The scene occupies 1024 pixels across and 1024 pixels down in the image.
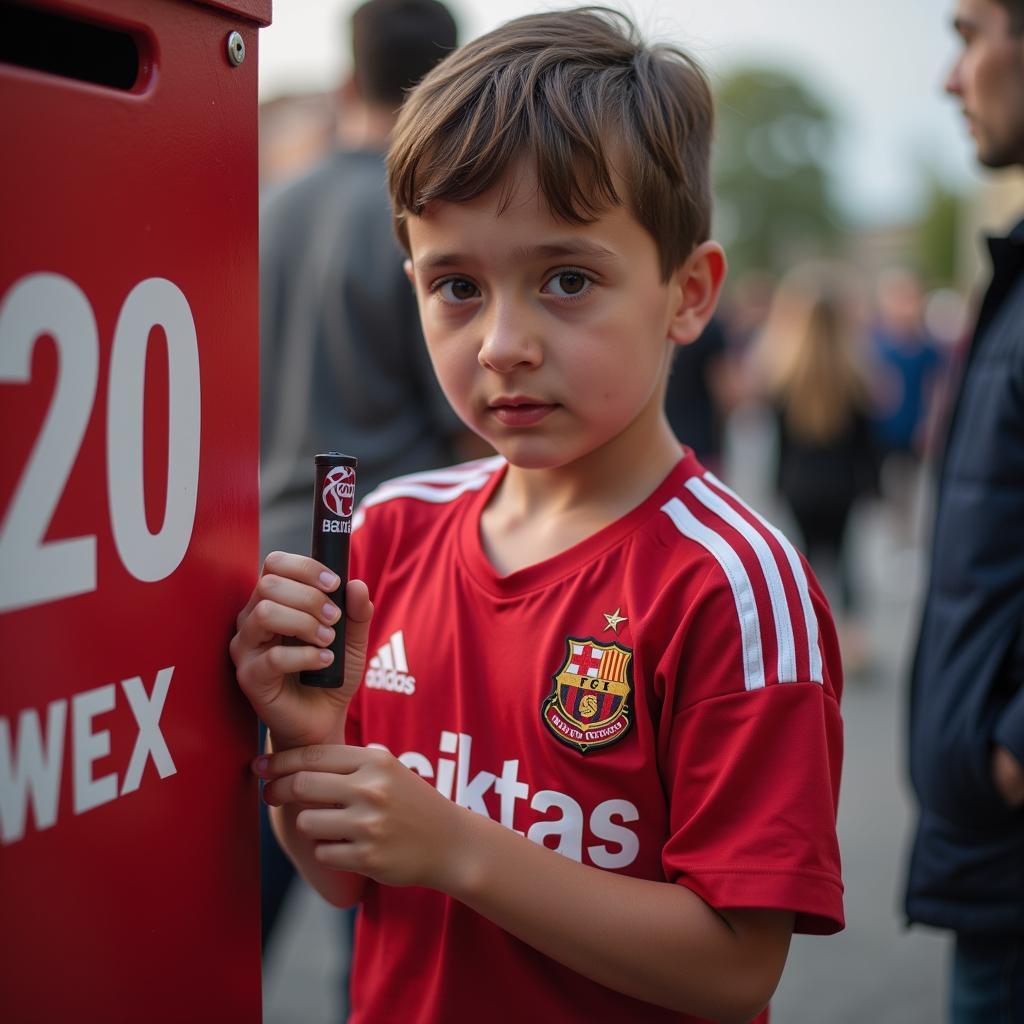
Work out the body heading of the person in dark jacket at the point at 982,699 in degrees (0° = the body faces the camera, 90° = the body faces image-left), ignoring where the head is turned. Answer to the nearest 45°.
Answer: approximately 90°

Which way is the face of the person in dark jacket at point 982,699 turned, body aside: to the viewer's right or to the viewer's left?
to the viewer's left

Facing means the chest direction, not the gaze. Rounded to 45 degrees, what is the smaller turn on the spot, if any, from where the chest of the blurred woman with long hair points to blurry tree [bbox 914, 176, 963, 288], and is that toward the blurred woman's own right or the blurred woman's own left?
0° — they already face it

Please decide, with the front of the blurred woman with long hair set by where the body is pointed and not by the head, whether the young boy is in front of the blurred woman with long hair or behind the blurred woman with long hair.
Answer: behind

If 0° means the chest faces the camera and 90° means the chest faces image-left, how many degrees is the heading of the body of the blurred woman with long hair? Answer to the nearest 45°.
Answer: approximately 180°

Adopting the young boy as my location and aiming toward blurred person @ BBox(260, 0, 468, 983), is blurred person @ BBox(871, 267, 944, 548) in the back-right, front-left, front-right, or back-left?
front-right

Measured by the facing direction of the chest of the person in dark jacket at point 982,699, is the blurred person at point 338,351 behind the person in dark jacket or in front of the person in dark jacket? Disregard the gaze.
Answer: in front

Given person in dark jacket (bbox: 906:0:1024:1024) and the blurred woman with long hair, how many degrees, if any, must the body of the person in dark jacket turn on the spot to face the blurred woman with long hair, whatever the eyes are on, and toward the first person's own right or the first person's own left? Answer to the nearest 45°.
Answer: approximately 90° to the first person's own right

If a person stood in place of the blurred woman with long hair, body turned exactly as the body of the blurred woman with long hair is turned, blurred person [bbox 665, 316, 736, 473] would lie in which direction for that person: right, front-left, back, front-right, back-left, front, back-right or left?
back-left

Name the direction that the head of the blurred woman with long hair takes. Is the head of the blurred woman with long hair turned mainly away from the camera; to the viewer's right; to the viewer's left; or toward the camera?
away from the camera
